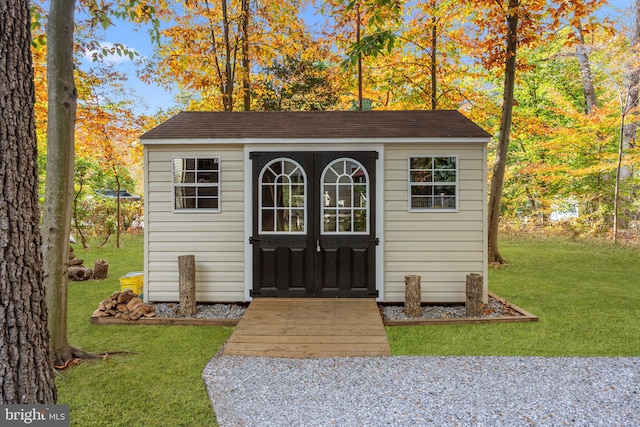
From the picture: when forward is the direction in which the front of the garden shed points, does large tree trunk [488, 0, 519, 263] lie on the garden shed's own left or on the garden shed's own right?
on the garden shed's own left

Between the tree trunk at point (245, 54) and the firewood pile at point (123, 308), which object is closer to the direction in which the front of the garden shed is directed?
the firewood pile

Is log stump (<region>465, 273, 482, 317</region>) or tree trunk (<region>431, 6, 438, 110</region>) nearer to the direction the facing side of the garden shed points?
the log stump

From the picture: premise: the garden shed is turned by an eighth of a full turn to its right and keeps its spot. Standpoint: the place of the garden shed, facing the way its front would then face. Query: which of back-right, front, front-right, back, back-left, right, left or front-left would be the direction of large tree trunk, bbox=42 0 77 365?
front

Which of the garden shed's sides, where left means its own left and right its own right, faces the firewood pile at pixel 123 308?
right

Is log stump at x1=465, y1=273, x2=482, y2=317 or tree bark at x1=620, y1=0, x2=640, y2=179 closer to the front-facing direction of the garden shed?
the log stump

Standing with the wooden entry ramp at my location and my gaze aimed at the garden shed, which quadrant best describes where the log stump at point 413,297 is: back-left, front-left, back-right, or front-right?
front-right

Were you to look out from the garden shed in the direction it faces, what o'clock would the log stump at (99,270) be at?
The log stump is roughly at 4 o'clock from the garden shed.

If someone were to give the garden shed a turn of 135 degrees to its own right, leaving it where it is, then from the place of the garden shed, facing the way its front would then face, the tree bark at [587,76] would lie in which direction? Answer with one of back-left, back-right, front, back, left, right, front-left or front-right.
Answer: right

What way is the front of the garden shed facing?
toward the camera

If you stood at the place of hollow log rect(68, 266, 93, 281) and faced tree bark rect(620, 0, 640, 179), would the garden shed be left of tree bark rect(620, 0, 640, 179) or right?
right

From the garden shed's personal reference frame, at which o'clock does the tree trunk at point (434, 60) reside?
The tree trunk is roughly at 7 o'clock from the garden shed.
